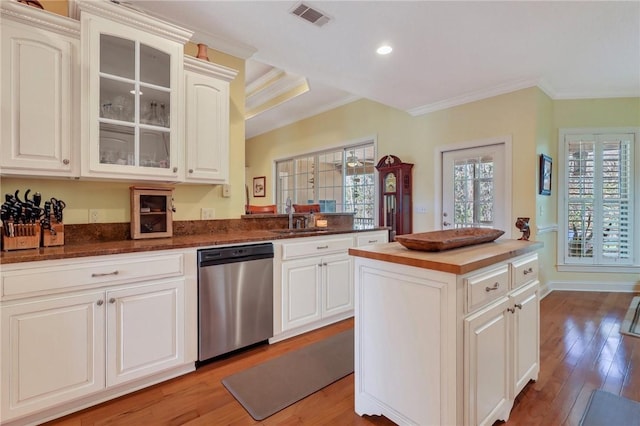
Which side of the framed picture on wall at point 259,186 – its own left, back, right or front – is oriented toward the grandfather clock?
left

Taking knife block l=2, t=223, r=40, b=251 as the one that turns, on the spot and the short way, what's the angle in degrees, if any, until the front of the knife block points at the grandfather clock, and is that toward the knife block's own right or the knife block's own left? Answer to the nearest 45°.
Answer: approximately 90° to the knife block's own left

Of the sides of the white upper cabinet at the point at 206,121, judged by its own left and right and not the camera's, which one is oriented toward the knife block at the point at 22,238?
right

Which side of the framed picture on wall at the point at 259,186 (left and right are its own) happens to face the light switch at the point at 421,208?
left

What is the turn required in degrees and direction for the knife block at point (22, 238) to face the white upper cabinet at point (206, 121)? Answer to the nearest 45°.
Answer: approximately 90° to its left

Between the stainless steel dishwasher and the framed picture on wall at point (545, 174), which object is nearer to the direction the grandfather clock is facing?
the stainless steel dishwasher

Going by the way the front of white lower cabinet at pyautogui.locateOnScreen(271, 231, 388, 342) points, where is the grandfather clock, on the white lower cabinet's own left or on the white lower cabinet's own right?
on the white lower cabinet's own left
